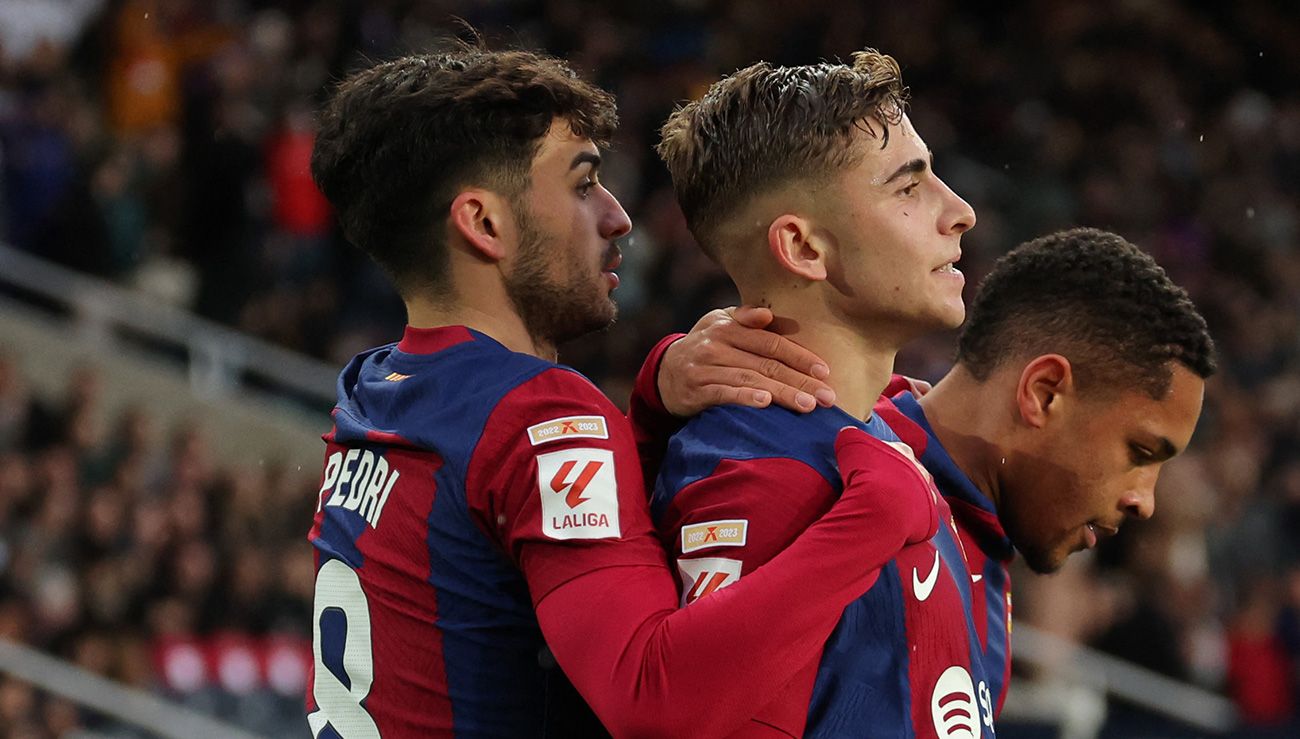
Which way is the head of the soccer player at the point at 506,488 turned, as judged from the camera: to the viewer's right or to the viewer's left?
to the viewer's right

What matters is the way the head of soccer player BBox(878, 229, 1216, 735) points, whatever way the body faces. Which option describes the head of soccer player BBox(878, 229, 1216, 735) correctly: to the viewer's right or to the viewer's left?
to the viewer's right

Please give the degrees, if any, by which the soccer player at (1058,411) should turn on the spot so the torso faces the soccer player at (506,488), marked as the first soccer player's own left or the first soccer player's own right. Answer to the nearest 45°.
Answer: approximately 135° to the first soccer player's own right

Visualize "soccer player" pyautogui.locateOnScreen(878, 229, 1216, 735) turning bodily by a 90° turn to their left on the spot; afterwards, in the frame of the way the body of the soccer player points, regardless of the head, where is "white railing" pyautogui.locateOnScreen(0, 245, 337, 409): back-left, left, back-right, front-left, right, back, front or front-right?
front-left

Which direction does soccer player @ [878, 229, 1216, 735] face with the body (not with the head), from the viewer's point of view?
to the viewer's right

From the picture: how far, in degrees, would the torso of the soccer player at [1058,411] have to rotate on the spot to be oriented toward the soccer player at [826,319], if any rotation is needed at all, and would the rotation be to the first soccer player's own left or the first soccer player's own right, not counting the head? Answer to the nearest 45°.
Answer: approximately 135° to the first soccer player's own right

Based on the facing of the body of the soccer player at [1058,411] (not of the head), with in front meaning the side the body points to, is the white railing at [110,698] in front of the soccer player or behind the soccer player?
behind

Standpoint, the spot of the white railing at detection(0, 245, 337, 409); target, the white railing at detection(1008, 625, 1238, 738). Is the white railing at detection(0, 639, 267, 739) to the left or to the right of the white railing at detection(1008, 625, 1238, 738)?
right

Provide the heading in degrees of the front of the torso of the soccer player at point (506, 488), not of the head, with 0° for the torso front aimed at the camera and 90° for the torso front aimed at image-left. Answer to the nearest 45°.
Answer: approximately 225°

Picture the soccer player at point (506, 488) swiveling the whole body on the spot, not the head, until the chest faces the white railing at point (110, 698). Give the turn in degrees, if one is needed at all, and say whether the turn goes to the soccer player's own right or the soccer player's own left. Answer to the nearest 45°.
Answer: approximately 90° to the soccer player's own left

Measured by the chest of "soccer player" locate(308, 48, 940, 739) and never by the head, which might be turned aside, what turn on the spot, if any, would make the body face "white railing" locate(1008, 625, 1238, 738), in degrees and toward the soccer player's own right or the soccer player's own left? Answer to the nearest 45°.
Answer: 0° — they already face it

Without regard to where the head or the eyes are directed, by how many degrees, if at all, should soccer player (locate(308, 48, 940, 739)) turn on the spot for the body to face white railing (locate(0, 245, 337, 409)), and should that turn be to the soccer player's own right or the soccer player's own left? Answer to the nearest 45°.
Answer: approximately 45° to the soccer player's own left

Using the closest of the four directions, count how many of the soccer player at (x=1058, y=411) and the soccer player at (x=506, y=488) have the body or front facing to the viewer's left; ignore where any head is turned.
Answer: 0
